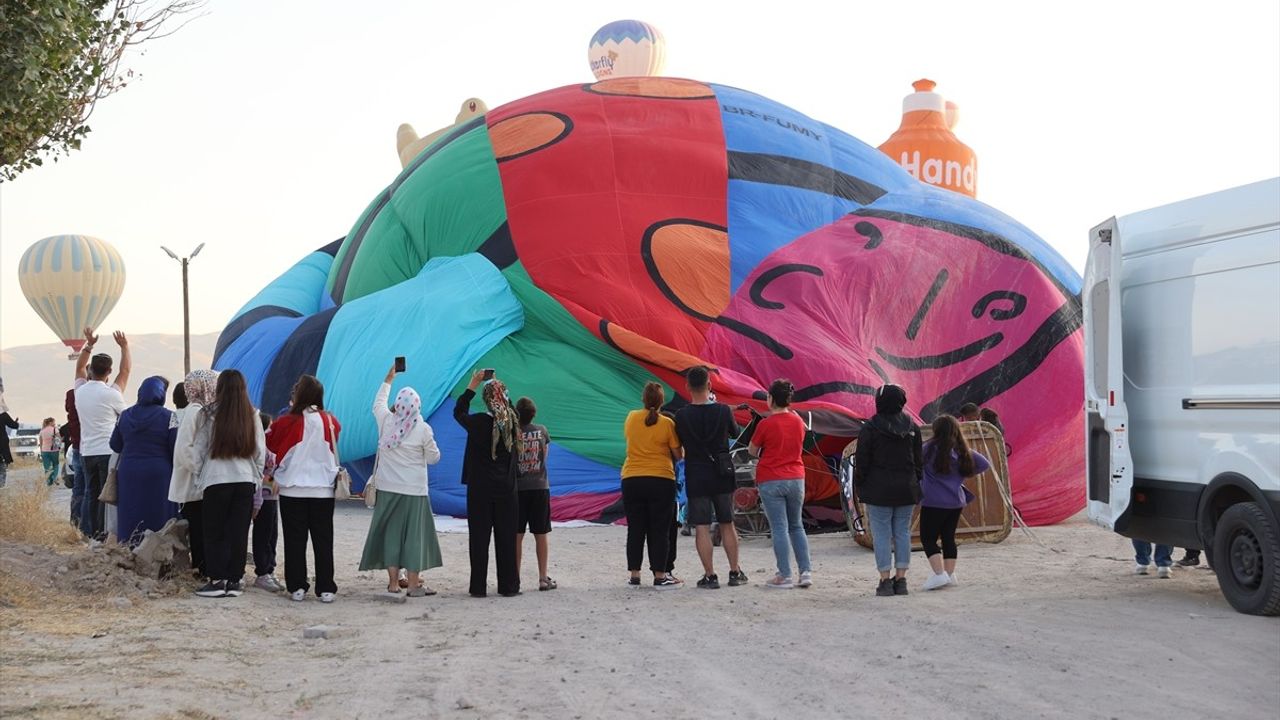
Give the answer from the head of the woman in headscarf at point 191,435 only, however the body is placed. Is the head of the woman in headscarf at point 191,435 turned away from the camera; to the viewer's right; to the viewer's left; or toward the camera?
away from the camera

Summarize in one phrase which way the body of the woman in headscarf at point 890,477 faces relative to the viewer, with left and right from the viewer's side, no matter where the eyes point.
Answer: facing away from the viewer

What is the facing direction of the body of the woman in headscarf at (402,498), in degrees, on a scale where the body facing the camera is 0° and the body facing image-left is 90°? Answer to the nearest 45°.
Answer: approximately 180°

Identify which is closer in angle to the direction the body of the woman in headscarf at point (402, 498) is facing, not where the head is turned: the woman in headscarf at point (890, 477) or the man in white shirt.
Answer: the man in white shirt

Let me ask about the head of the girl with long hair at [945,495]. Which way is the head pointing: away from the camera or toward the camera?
away from the camera

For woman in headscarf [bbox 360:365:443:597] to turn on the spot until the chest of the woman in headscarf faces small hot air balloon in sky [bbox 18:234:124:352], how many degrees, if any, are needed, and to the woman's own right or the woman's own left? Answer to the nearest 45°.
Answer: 0° — they already face it

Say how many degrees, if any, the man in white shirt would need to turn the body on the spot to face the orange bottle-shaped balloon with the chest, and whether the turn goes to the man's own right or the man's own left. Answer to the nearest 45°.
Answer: approximately 45° to the man's own right

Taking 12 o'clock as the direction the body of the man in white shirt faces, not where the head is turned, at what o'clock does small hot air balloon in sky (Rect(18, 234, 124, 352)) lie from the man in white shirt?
The small hot air balloon in sky is roughly at 12 o'clock from the man in white shirt.

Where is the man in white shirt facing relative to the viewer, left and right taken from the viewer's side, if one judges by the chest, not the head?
facing away from the viewer

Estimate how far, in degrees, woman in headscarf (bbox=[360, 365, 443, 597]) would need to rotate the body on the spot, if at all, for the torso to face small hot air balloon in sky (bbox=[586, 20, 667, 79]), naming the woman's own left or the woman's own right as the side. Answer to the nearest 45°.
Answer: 0° — they already face it

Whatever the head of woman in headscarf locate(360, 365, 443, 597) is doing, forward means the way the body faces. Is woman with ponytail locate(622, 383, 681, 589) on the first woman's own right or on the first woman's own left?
on the first woman's own right
